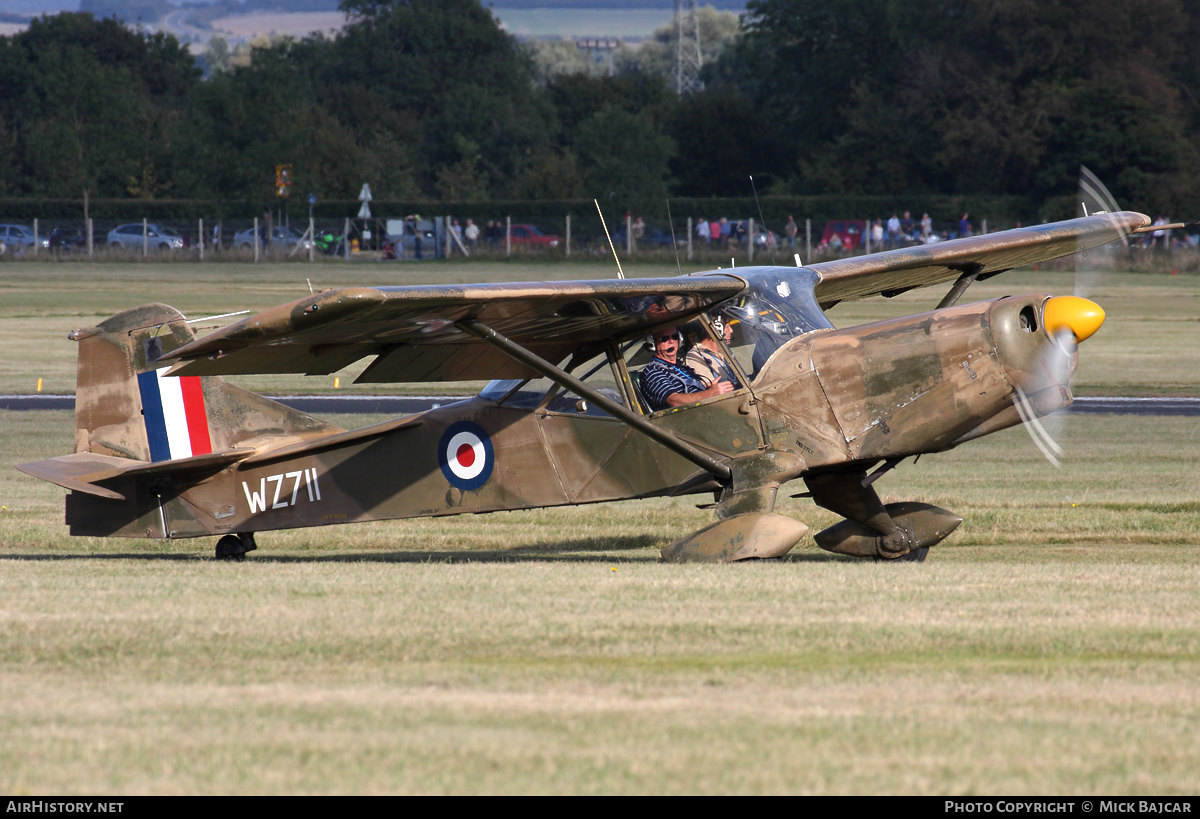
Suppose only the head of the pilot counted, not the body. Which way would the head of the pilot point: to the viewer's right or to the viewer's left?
to the viewer's right

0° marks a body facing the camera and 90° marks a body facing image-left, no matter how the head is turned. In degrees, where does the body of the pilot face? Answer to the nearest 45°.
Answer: approximately 315°
